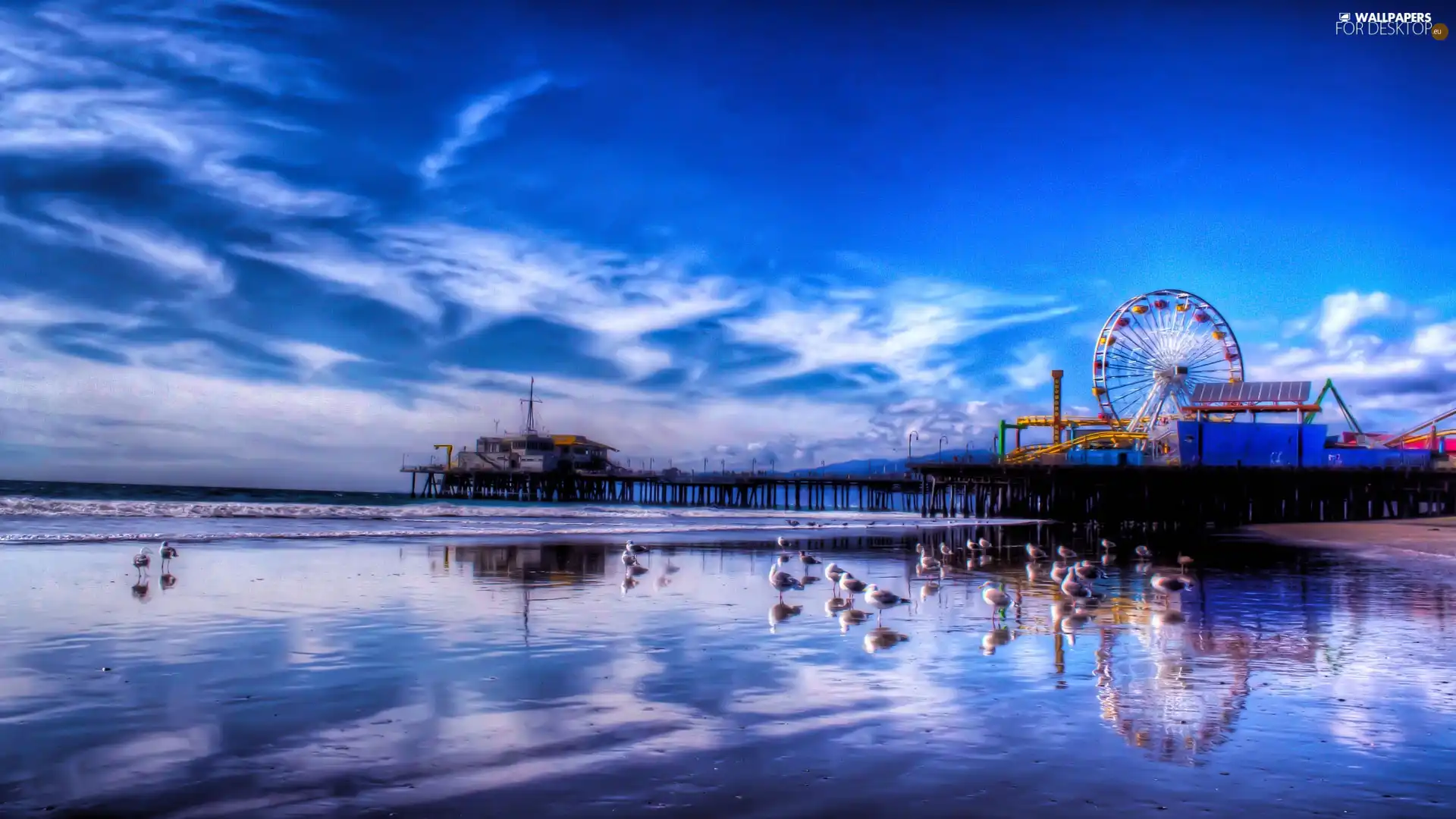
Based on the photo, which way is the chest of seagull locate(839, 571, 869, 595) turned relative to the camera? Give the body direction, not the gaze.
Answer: to the viewer's left

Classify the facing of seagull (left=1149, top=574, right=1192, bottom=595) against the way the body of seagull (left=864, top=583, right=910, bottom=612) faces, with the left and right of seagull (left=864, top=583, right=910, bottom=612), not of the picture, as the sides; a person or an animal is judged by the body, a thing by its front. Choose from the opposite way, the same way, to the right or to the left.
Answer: the same way

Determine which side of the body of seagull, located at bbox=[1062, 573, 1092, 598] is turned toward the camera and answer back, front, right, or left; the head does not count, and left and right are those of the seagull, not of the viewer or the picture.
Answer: left
